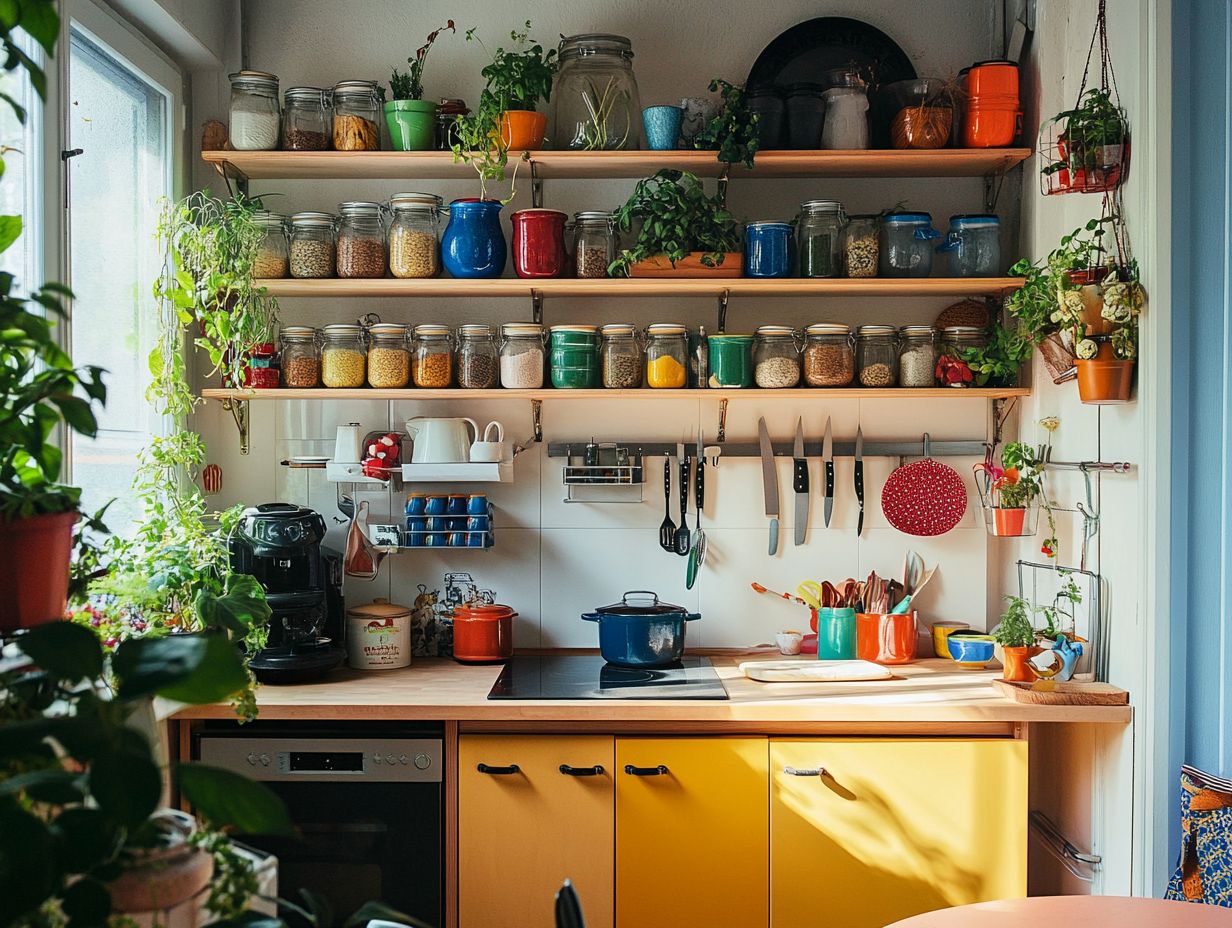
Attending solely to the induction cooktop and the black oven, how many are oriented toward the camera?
2

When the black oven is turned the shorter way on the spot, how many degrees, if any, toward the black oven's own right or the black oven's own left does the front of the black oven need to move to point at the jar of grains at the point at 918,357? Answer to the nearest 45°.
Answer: approximately 90° to the black oven's own left

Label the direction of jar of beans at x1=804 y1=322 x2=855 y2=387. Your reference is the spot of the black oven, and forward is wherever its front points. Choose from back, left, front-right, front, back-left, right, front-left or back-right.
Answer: left

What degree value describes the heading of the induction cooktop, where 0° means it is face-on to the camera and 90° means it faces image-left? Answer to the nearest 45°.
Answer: approximately 0°

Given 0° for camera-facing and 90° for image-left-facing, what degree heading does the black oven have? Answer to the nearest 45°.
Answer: approximately 0°
